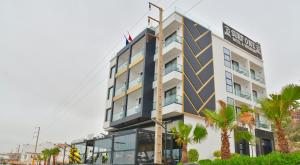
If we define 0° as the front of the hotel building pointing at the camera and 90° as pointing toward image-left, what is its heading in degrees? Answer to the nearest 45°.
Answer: approximately 315°
